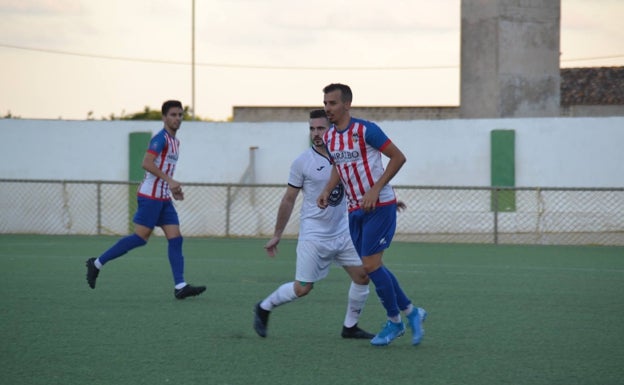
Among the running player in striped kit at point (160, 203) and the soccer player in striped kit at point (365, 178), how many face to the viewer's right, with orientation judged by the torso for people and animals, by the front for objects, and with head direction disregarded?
1

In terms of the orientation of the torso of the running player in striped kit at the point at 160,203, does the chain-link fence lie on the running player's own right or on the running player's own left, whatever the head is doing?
on the running player's own left

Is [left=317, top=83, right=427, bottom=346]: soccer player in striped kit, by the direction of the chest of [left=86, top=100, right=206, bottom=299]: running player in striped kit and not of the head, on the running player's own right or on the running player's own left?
on the running player's own right

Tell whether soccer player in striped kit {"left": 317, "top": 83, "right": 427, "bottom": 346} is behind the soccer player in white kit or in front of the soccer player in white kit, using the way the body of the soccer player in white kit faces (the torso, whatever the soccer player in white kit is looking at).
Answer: in front

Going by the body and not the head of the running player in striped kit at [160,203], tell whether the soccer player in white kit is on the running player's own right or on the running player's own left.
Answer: on the running player's own right

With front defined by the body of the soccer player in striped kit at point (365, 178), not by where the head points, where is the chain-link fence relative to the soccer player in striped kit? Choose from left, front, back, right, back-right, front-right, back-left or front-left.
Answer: back-right

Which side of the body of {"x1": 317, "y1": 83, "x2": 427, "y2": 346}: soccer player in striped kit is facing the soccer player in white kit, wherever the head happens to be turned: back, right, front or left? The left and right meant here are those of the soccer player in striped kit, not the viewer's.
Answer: right

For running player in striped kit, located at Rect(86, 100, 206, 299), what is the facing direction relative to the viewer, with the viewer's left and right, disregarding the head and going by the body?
facing to the right of the viewer
